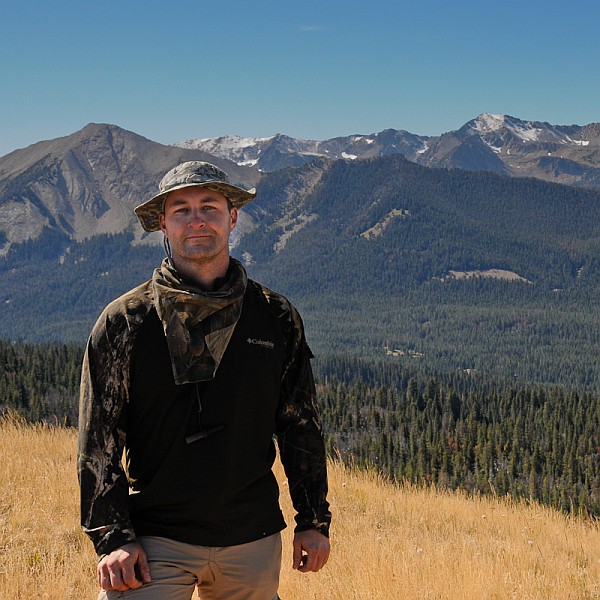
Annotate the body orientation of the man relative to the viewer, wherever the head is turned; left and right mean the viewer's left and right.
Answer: facing the viewer

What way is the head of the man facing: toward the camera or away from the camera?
toward the camera
